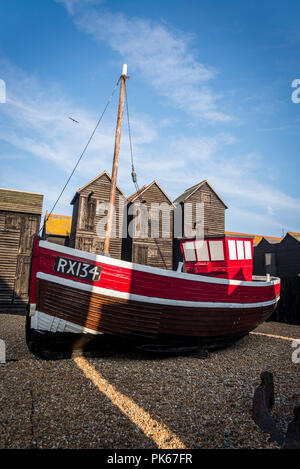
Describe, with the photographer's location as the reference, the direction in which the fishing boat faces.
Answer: facing the viewer and to the left of the viewer

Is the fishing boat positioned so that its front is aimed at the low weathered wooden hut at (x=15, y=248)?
no
